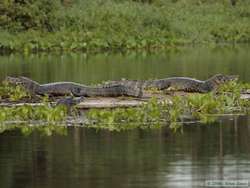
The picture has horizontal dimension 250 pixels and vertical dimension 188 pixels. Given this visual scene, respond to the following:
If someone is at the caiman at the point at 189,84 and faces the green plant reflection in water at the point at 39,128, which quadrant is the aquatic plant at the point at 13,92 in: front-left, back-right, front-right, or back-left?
front-right

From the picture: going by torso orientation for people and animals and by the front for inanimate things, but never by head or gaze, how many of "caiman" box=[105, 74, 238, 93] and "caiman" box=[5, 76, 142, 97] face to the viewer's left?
1

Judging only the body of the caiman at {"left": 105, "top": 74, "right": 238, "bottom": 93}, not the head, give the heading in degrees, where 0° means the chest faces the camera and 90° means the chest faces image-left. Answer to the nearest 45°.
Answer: approximately 270°

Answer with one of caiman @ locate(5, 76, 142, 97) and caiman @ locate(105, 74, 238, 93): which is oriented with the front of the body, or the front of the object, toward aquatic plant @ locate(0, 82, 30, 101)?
caiman @ locate(5, 76, 142, 97)

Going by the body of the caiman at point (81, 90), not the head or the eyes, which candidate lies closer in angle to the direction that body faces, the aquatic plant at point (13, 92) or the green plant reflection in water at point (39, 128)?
the aquatic plant

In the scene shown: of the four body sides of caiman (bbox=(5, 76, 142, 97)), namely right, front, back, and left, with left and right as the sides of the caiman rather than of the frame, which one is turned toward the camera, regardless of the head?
left

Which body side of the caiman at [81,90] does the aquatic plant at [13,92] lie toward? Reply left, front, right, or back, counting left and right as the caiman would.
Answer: front

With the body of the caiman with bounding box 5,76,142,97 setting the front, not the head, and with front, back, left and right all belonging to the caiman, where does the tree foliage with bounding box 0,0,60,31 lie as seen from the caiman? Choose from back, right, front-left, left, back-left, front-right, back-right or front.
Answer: right

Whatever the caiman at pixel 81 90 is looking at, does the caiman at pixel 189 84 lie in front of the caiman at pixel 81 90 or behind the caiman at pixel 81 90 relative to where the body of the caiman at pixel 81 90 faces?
behind

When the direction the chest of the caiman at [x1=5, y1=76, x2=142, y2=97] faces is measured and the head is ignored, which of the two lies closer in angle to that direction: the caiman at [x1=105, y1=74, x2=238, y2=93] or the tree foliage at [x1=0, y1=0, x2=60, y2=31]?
the tree foliage

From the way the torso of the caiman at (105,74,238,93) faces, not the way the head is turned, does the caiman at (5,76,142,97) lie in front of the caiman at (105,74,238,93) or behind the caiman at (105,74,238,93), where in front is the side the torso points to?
behind

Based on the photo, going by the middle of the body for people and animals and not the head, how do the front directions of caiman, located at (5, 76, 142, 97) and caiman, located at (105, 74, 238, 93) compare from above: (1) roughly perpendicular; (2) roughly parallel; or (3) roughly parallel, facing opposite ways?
roughly parallel, facing opposite ways

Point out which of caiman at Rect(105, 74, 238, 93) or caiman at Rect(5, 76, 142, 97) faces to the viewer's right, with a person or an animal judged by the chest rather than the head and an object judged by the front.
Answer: caiman at Rect(105, 74, 238, 93)
